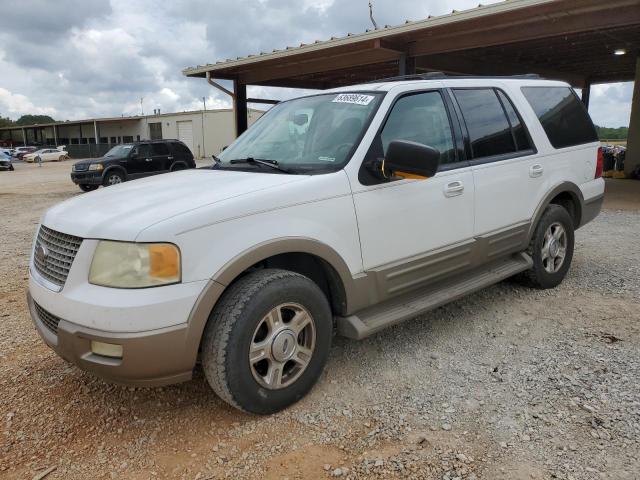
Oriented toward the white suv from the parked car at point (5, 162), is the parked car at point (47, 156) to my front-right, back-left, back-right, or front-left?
back-left

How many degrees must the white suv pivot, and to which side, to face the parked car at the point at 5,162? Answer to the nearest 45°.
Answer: approximately 90° to its right

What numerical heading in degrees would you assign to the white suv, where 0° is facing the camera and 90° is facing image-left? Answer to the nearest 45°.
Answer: approximately 45°

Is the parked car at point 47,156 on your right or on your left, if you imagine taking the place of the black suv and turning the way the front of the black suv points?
on your right

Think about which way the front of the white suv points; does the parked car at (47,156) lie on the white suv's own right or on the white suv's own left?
on the white suv's own right

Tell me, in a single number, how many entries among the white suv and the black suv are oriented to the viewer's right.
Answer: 0

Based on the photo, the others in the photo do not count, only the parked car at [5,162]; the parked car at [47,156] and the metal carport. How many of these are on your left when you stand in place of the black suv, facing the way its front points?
1
